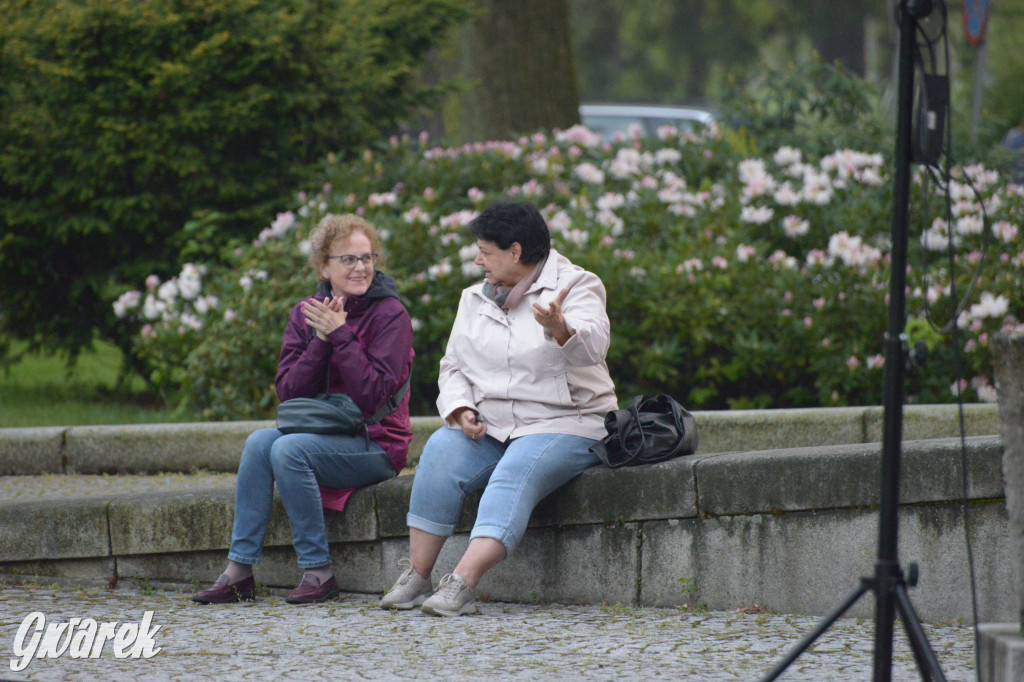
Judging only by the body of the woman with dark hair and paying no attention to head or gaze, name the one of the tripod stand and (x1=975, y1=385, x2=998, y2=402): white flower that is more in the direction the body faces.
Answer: the tripod stand

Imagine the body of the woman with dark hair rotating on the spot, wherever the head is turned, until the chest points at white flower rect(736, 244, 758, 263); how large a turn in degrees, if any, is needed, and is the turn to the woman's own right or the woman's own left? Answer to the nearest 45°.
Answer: approximately 180°

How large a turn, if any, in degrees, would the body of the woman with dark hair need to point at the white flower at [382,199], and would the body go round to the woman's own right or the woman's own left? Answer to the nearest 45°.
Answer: approximately 135° to the woman's own right

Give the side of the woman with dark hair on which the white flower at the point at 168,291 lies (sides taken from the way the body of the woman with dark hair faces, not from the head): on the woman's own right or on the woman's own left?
on the woman's own right

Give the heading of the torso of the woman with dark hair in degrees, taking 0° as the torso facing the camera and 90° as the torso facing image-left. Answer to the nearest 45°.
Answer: approximately 45°

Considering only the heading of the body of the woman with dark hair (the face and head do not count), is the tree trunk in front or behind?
behind

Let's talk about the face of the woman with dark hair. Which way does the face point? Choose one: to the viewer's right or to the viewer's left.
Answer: to the viewer's left

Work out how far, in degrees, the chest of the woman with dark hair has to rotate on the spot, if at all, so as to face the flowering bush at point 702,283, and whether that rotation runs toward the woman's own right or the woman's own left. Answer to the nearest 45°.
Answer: approximately 180°

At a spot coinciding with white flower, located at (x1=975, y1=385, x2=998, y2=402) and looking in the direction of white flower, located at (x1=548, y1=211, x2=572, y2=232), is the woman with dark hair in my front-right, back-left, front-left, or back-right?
front-left

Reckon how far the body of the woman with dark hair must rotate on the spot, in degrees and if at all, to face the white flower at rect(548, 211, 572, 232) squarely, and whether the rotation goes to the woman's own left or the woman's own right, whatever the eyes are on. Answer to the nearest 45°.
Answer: approximately 135° to the woman's own right

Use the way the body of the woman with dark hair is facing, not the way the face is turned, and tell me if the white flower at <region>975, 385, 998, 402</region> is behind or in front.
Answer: behind
